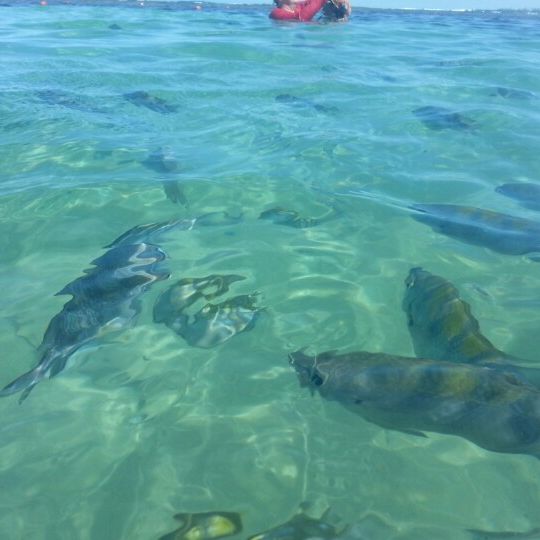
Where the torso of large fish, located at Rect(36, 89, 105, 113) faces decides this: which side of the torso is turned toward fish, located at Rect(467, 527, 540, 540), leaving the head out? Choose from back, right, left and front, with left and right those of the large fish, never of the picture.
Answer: left

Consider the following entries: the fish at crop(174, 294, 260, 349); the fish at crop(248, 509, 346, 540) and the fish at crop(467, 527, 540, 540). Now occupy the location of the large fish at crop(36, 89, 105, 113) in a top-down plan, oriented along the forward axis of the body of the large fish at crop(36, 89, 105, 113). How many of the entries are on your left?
3

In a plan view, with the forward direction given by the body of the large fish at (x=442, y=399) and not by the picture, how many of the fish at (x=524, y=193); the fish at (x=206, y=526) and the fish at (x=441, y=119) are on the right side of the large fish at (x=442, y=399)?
2

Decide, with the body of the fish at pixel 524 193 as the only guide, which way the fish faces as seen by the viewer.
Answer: to the viewer's left

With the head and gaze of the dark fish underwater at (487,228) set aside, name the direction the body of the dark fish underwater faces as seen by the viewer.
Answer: to the viewer's left

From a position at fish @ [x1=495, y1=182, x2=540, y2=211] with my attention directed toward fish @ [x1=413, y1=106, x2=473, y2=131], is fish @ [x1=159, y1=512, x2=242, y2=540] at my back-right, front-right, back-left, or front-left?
back-left

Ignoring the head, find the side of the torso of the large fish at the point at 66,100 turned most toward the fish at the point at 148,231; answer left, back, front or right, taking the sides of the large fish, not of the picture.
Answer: left

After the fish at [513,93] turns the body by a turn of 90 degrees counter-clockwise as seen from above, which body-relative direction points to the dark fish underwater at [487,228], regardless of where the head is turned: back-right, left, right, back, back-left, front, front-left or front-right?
front

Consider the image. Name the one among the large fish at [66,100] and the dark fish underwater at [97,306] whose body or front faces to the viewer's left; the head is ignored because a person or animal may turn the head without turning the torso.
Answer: the large fish

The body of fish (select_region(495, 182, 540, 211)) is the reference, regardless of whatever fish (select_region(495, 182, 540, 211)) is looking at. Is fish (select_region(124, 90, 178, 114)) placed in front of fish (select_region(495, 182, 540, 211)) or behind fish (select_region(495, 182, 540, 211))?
in front

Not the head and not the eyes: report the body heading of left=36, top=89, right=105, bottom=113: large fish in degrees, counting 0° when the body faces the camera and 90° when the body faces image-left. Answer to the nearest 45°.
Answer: approximately 90°

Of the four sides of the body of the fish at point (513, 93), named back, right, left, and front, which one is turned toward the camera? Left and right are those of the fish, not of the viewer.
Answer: left

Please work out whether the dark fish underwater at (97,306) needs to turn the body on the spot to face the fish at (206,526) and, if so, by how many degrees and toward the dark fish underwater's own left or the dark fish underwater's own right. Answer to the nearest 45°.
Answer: approximately 135° to the dark fish underwater's own right
